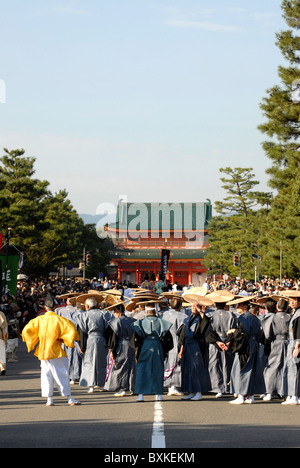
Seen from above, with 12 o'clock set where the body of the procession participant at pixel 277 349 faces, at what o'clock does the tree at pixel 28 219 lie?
The tree is roughly at 11 o'clock from the procession participant.

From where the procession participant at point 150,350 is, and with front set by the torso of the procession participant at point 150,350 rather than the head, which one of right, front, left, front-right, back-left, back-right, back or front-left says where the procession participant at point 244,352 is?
right

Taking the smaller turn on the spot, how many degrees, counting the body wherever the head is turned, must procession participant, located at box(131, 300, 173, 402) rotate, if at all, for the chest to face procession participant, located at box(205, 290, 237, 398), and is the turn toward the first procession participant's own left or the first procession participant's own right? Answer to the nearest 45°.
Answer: approximately 45° to the first procession participant's own right

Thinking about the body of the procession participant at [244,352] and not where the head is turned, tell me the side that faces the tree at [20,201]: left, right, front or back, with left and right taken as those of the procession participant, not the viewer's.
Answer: front

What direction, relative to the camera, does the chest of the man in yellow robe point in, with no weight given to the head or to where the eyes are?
away from the camera

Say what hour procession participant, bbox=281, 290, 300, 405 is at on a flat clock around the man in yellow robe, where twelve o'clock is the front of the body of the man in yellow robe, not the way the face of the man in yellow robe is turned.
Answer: The procession participant is roughly at 3 o'clock from the man in yellow robe.

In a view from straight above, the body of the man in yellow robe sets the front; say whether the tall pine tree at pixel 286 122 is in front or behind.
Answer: in front

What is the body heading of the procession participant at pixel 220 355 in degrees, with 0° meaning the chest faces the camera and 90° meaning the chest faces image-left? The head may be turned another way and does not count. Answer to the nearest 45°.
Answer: approximately 180°

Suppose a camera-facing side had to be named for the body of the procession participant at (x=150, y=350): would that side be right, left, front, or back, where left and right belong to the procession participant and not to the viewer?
back

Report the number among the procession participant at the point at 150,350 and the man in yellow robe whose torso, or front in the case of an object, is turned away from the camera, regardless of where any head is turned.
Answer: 2

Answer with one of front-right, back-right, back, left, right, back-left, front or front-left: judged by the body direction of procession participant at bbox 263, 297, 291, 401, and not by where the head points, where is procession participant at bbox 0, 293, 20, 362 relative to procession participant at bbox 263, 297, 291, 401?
front-left

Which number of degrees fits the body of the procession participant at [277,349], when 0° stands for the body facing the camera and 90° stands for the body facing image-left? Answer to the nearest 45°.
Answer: approximately 180°

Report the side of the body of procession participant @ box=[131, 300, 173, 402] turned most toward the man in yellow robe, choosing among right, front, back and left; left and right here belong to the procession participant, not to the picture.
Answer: left
